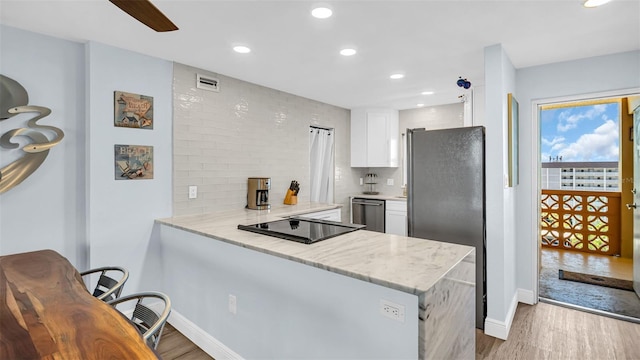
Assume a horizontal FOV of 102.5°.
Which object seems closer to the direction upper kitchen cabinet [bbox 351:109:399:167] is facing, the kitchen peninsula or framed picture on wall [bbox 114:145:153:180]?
the kitchen peninsula

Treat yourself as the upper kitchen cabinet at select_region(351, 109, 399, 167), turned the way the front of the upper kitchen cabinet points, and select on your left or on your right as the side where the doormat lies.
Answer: on your left

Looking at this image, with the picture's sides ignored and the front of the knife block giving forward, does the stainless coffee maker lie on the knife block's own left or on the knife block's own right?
on the knife block's own right

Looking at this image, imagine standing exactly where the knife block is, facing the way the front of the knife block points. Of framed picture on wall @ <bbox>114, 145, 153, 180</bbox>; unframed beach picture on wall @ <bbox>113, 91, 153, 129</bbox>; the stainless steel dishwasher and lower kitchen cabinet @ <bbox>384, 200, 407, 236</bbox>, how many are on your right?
2

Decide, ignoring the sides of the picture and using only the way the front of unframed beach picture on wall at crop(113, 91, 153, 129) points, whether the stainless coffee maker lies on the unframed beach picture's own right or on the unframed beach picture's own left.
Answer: on the unframed beach picture's own left

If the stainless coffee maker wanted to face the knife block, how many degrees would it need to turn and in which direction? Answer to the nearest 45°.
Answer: approximately 90° to its left
